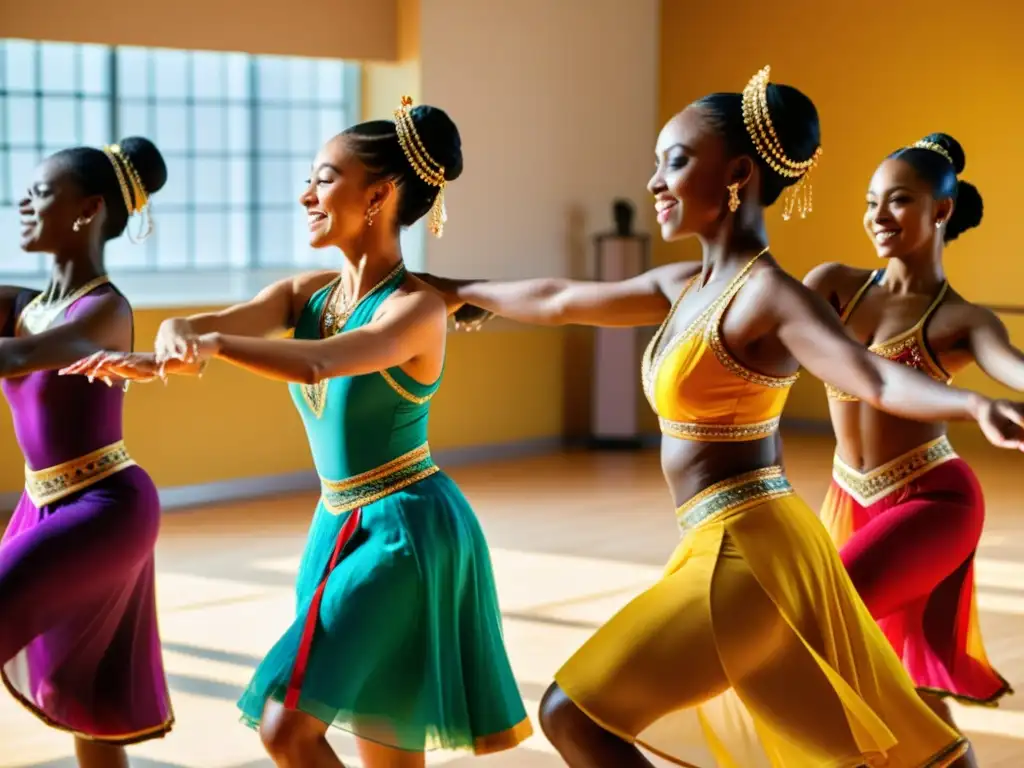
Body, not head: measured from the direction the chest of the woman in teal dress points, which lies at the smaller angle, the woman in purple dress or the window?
the woman in purple dress

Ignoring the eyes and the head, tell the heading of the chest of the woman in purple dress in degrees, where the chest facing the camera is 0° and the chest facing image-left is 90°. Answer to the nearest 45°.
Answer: approximately 45°

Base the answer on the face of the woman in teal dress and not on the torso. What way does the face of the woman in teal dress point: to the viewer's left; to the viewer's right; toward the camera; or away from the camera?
to the viewer's left

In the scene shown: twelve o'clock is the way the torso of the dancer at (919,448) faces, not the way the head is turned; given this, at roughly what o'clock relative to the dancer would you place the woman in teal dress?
The woman in teal dress is roughly at 12 o'clock from the dancer.

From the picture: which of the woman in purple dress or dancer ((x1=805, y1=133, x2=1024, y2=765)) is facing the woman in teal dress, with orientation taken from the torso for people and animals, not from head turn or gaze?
the dancer

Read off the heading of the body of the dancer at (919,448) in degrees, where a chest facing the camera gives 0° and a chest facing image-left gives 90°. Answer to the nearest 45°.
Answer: approximately 45°

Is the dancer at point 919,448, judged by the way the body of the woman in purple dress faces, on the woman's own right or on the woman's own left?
on the woman's own left

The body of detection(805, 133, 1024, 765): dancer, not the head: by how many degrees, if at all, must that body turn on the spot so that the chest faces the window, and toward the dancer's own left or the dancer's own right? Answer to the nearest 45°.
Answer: approximately 90° to the dancer's own right

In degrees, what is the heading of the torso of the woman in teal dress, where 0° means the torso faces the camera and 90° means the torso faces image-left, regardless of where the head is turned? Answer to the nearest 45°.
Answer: approximately 45°

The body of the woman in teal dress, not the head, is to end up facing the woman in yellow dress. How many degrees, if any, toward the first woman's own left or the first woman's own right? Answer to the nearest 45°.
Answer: approximately 90° to the first woman's own left

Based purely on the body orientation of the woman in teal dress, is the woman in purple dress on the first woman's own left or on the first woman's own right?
on the first woman's own right
